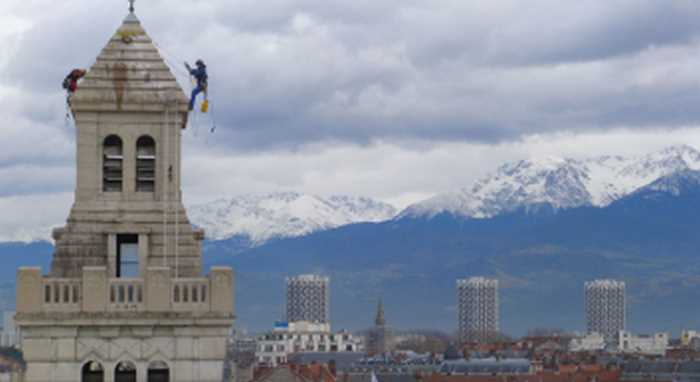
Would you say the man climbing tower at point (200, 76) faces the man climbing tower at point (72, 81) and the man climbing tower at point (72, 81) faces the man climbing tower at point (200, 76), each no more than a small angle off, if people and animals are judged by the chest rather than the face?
yes

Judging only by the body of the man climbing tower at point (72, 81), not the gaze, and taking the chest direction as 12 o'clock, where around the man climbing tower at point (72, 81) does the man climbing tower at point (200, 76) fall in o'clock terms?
the man climbing tower at point (200, 76) is roughly at 12 o'clock from the man climbing tower at point (72, 81).

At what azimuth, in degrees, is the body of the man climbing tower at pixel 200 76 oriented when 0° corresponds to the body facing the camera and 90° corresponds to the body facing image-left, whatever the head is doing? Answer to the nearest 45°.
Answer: approximately 90°

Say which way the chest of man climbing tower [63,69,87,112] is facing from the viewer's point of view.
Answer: to the viewer's right

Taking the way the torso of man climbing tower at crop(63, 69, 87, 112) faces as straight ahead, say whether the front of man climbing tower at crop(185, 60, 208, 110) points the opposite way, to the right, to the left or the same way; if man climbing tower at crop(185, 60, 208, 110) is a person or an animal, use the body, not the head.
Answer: the opposite way

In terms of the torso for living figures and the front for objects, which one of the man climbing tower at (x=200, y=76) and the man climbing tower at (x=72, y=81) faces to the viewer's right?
the man climbing tower at (x=72, y=81)

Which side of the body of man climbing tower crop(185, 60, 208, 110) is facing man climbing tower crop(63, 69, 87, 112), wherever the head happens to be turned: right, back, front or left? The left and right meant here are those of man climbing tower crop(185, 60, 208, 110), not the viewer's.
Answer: front

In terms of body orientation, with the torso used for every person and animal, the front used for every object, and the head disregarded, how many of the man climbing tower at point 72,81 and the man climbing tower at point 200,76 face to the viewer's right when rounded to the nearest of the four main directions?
1
